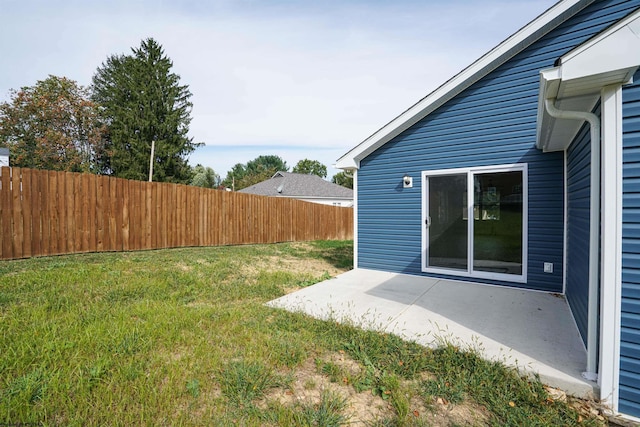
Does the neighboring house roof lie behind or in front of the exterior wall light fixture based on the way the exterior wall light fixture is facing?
behind

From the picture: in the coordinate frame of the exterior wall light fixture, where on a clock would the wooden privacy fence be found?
The wooden privacy fence is roughly at 3 o'clock from the exterior wall light fixture.

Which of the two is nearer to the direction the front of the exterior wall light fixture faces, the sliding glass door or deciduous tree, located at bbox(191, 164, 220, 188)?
the sliding glass door

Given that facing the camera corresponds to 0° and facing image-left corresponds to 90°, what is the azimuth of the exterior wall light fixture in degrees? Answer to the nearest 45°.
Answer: approximately 0°

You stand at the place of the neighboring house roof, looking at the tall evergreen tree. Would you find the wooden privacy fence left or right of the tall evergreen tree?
left

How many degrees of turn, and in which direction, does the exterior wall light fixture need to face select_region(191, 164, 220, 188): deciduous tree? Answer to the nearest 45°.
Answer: approximately 135° to its right
